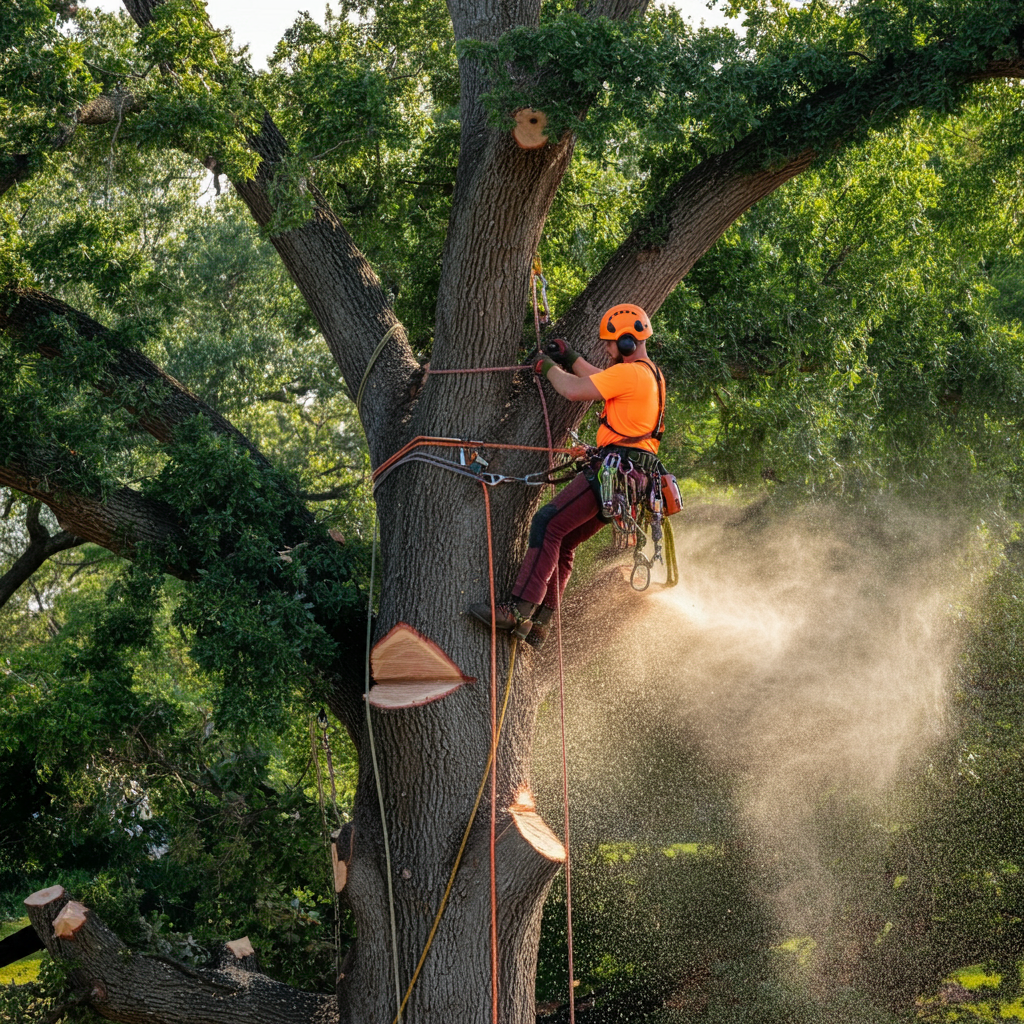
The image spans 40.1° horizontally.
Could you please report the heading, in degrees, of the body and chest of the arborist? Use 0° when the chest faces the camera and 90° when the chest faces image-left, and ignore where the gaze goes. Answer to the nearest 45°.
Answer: approximately 90°
